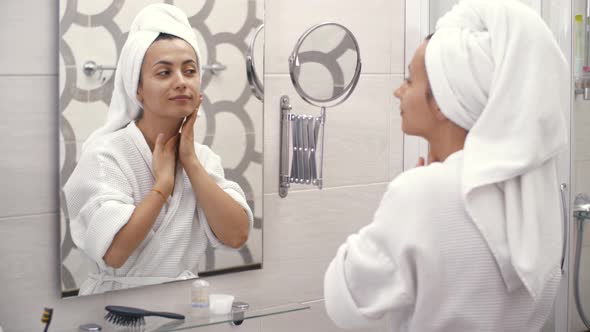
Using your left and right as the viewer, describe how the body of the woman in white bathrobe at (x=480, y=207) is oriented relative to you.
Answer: facing away from the viewer and to the left of the viewer

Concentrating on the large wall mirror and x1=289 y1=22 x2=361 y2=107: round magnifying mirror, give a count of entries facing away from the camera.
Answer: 0

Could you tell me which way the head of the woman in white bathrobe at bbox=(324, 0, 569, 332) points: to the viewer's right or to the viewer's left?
to the viewer's left

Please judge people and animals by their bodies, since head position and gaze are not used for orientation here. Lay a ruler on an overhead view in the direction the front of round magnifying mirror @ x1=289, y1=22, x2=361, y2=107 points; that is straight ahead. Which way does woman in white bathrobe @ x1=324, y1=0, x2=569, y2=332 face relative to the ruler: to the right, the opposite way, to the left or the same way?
the opposite way

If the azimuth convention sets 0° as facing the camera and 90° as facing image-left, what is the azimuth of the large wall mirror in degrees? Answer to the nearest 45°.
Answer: approximately 315°

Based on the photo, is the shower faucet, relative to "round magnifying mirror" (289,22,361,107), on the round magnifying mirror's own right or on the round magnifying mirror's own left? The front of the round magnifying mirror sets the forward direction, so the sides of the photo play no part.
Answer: on the round magnifying mirror's own left

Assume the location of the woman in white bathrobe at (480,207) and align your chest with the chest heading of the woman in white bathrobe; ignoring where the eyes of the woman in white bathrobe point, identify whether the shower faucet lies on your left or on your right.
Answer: on your right

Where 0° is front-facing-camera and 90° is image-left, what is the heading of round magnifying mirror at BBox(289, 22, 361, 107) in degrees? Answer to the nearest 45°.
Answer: approximately 315°
